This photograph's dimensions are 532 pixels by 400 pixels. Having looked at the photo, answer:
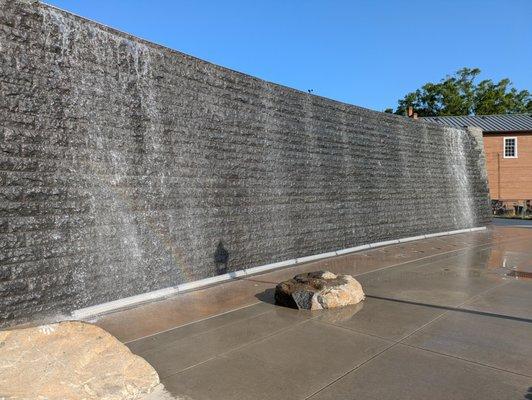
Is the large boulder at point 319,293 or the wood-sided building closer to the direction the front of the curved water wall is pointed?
the large boulder

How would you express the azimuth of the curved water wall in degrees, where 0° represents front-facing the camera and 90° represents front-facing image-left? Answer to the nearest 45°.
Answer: approximately 315°

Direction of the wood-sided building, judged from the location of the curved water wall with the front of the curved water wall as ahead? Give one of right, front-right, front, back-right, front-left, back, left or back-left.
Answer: left
